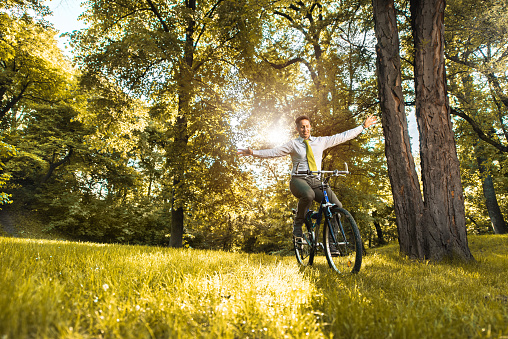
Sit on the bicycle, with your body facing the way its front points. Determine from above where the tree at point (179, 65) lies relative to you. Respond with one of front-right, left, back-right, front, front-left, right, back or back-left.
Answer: back

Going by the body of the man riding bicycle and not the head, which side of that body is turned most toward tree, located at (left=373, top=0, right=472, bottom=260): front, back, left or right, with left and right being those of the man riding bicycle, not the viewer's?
left

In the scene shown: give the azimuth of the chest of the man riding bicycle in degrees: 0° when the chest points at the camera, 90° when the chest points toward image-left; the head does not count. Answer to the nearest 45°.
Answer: approximately 315°

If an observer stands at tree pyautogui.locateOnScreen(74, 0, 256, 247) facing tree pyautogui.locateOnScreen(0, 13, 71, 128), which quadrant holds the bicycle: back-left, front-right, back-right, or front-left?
back-left

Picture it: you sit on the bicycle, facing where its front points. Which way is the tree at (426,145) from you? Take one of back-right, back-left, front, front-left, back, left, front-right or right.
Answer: left

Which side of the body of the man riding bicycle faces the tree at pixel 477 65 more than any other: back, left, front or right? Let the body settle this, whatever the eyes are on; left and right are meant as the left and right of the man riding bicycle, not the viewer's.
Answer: left

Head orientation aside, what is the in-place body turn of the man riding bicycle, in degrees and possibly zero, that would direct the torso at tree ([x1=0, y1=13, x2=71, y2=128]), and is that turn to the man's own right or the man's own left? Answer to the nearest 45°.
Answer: approximately 180°

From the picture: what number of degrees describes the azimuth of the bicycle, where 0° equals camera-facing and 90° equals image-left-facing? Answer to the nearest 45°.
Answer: approximately 315°

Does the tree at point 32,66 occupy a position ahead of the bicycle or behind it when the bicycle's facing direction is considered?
behind
